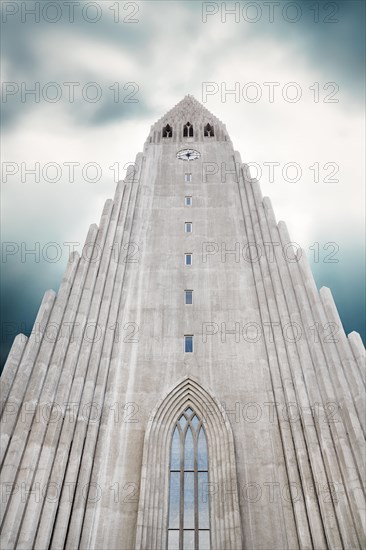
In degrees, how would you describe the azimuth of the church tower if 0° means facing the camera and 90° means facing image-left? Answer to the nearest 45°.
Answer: approximately 0°
